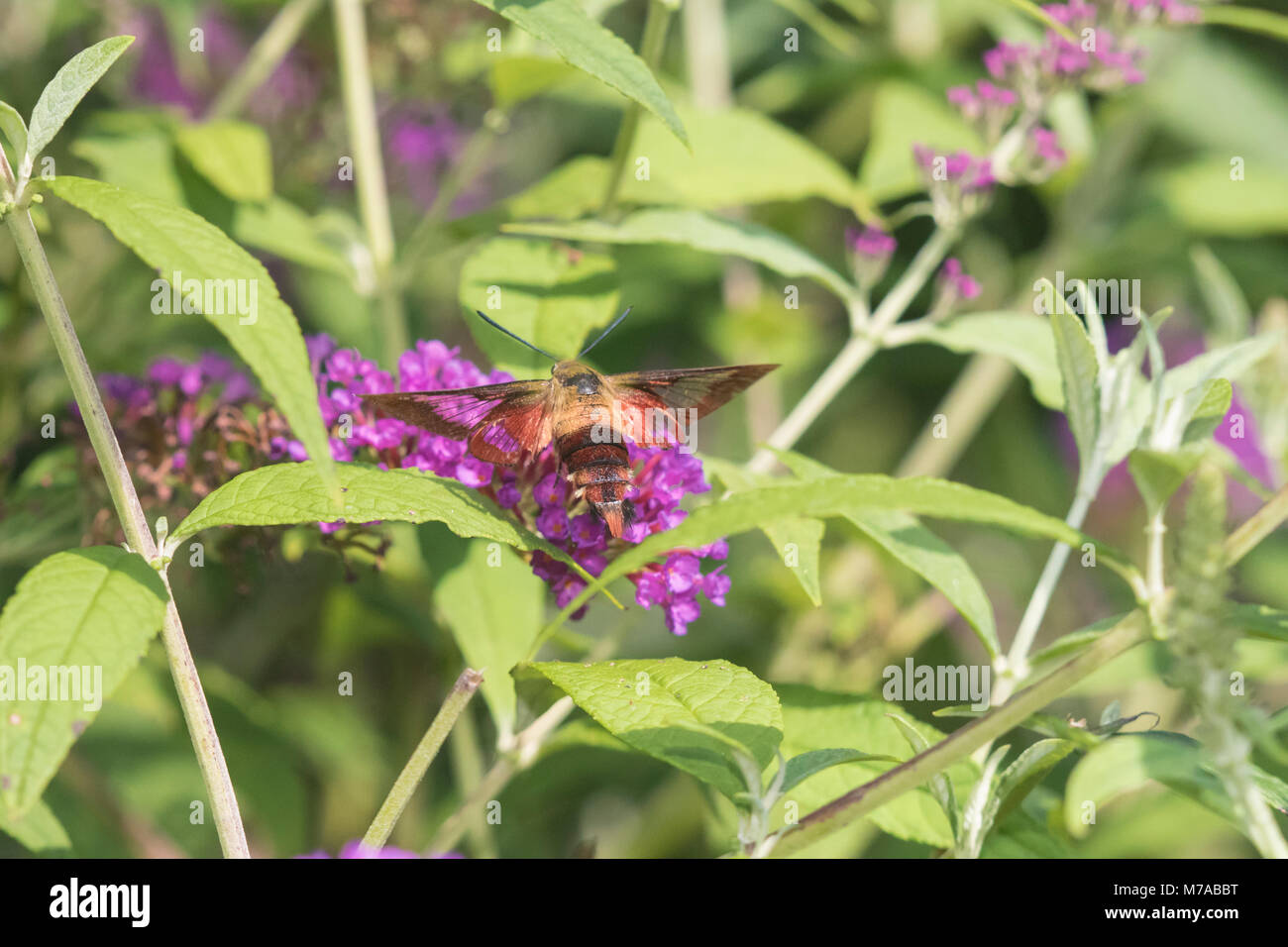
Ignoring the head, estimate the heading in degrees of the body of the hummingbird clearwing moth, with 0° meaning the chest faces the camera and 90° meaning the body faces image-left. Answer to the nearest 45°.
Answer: approximately 180°

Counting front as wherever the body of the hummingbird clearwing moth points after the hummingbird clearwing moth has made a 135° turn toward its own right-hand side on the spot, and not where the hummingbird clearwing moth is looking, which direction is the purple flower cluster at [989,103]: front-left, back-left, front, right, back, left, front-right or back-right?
left
